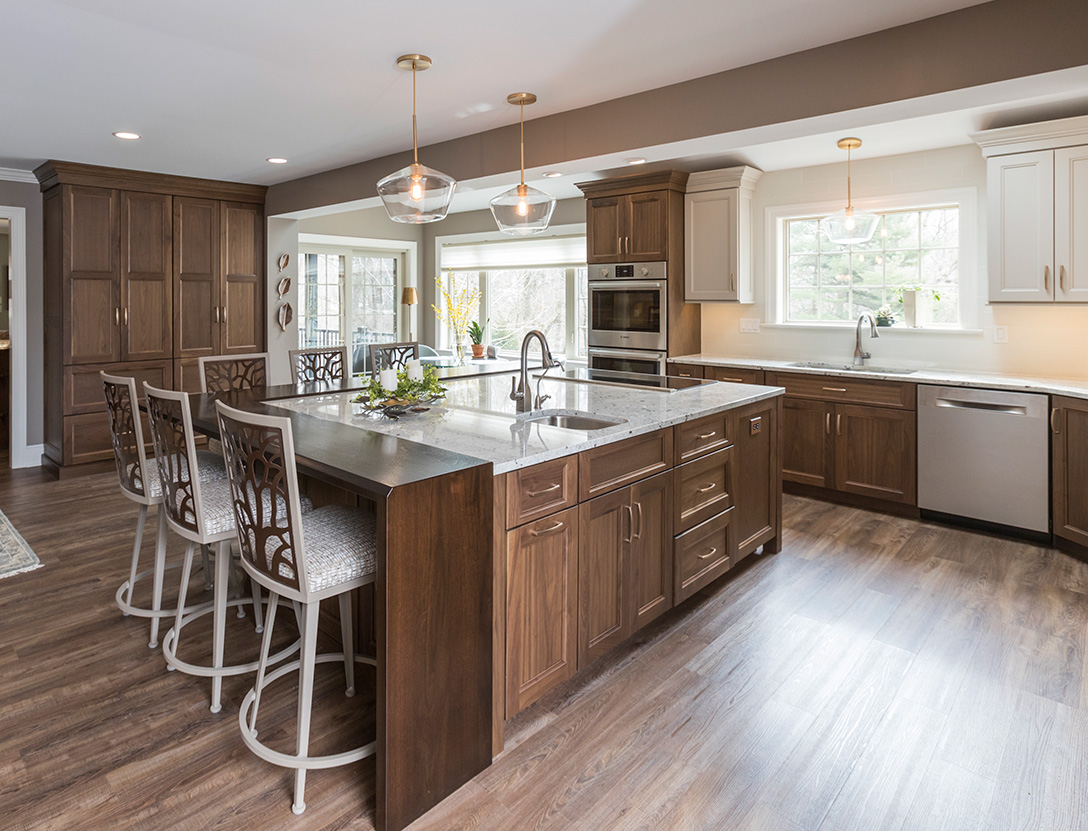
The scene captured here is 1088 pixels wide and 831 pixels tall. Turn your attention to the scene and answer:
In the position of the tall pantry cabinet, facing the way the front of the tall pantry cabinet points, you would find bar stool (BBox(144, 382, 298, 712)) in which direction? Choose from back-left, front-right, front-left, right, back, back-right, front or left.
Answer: front-right

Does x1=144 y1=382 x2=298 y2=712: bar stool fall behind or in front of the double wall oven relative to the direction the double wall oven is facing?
in front

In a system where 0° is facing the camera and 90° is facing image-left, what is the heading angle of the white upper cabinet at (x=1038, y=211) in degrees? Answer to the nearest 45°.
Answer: approximately 0°
